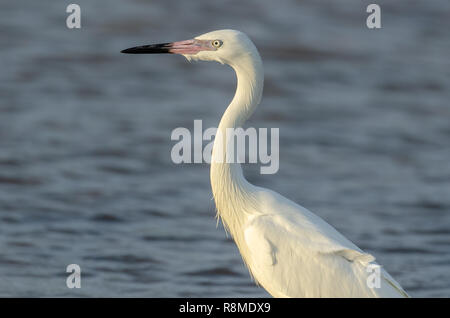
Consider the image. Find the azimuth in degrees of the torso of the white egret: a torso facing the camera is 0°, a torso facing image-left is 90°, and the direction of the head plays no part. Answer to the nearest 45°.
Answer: approximately 90°
